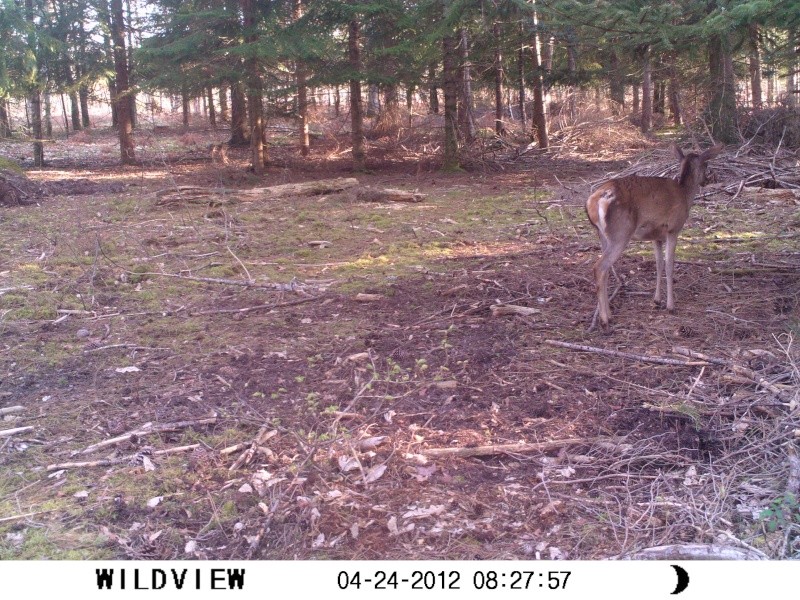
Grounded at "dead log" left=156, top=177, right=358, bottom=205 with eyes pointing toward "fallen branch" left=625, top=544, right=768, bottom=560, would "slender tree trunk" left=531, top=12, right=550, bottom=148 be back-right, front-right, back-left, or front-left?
back-left

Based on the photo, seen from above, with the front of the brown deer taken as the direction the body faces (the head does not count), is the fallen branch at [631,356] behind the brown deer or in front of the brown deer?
behind

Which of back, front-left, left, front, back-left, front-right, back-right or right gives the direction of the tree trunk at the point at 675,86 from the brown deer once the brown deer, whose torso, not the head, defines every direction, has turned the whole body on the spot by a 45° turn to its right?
left

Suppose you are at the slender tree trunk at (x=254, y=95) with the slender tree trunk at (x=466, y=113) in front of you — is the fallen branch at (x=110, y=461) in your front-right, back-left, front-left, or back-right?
back-right

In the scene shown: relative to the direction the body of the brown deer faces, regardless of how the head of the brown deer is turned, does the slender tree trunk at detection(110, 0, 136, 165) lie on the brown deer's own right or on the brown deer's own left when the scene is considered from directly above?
on the brown deer's own left

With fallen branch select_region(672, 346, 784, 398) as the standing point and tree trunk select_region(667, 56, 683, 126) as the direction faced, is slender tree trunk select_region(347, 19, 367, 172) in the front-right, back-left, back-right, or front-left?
front-left

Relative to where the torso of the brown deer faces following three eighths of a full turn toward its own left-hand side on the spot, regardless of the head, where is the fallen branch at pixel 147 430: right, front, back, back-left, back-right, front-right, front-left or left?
front-left

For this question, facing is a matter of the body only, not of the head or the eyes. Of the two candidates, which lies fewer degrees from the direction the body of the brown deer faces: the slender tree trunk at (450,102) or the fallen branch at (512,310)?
the slender tree trunk

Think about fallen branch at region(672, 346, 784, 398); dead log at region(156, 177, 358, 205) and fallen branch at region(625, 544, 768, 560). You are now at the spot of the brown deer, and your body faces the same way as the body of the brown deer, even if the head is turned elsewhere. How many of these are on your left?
1

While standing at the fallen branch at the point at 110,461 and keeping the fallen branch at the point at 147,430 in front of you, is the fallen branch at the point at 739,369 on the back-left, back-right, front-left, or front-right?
front-right

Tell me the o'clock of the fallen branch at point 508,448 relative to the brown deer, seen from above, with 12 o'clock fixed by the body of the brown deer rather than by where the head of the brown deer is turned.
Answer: The fallen branch is roughly at 5 o'clock from the brown deer.

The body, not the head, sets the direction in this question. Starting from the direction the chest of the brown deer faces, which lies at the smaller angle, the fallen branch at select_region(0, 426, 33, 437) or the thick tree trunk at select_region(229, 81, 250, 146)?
the thick tree trunk

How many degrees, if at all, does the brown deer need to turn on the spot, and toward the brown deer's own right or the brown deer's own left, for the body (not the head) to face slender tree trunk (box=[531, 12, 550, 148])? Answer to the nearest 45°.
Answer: approximately 45° to the brown deer's own left

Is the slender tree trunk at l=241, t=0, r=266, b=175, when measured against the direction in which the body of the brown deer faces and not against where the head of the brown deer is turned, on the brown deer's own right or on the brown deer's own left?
on the brown deer's own left

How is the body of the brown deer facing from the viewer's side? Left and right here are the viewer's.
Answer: facing away from the viewer and to the right of the viewer

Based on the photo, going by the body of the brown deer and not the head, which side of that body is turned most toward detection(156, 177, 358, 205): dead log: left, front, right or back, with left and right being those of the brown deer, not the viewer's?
left

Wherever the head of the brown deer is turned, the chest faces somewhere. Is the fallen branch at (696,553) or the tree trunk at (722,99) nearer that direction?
the tree trunk
